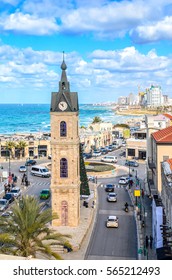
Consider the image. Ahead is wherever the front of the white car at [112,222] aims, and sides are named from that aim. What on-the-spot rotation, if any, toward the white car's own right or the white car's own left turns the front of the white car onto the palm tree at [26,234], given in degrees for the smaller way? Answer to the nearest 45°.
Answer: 0° — it already faces it

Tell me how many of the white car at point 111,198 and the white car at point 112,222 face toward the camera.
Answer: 2

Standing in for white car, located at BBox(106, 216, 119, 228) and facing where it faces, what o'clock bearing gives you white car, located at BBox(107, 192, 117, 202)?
white car, located at BBox(107, 192, 117, 202) is roughly at 6 o'clock from white car, located at BBox(106, 216, 119, 228).

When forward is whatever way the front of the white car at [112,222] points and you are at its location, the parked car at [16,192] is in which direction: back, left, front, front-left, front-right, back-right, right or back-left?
back-right

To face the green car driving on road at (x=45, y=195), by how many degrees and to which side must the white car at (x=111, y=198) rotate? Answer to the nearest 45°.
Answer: approximately 90° to its right

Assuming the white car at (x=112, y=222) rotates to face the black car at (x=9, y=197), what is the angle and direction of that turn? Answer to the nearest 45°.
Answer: approximately 135° to its right

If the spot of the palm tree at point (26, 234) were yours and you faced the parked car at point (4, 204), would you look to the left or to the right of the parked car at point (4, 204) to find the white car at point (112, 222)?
right

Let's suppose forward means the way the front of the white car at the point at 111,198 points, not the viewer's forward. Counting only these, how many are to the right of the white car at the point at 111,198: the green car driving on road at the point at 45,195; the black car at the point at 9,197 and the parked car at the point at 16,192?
3

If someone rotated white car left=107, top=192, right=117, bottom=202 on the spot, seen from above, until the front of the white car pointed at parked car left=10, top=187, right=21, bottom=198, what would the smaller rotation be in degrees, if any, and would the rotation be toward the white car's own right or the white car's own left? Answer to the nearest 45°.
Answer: approximately 90° to the white car's own right

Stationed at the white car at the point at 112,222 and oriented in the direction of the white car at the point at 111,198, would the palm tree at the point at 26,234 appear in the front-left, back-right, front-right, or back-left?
back-left

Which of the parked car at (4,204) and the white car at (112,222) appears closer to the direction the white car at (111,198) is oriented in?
the white car
